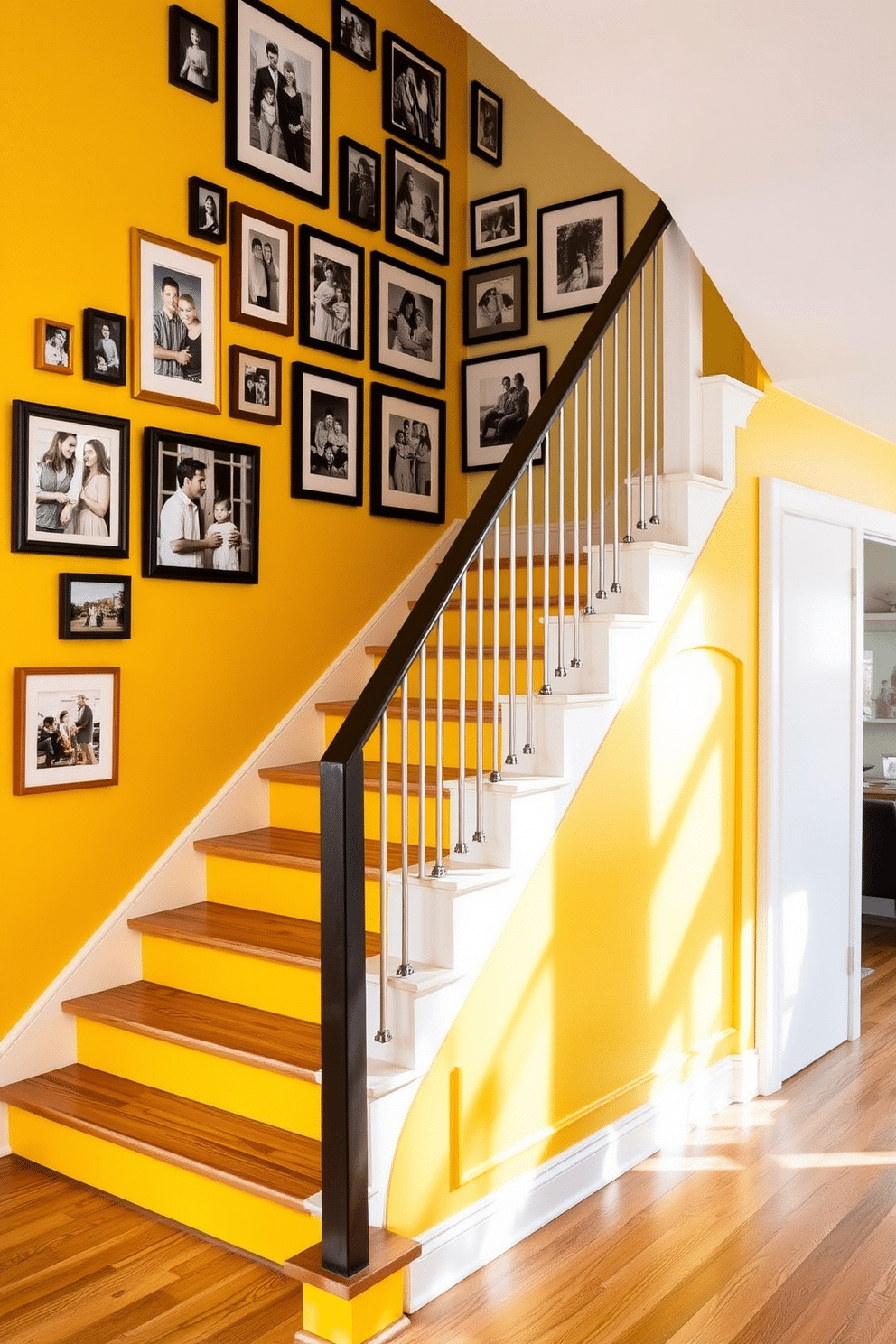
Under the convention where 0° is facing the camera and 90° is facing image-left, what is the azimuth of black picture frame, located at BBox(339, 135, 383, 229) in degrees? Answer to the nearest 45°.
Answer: approximately 315°

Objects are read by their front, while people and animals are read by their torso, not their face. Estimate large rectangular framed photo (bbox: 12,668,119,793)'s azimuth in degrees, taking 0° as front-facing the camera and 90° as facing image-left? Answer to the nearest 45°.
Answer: approximately 315°

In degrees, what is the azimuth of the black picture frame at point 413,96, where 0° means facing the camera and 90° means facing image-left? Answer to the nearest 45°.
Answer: approximately 315°

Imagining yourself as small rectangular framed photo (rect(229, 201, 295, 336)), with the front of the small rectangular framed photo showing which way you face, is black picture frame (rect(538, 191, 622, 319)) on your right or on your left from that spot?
on your left

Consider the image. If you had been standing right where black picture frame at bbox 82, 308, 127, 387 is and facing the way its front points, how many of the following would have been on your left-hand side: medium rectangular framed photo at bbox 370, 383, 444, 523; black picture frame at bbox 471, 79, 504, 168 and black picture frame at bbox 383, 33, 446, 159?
3

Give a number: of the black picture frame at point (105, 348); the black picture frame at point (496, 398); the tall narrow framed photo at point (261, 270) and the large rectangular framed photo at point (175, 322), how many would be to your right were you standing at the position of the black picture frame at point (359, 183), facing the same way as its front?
3
